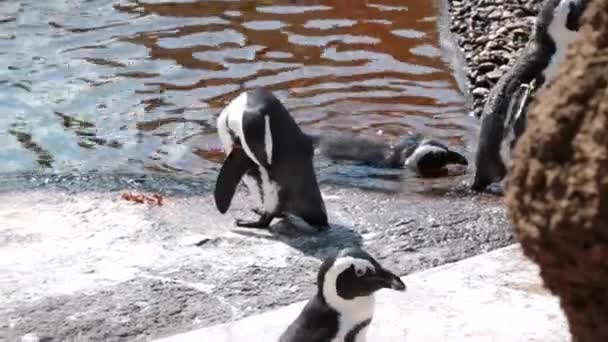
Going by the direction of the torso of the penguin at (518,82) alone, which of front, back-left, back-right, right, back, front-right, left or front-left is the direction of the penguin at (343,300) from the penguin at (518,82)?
right

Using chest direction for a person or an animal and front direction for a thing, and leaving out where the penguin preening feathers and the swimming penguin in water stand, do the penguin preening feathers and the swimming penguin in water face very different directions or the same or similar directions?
very different directions

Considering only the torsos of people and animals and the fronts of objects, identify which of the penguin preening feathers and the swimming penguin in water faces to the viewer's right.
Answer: the swimming penguin in water

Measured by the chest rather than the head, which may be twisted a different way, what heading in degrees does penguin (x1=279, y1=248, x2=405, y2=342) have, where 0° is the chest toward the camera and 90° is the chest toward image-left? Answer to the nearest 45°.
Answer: approximately 270°

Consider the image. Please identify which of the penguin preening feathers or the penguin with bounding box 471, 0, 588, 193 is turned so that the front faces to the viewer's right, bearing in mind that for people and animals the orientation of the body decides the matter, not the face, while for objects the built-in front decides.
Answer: the penguin

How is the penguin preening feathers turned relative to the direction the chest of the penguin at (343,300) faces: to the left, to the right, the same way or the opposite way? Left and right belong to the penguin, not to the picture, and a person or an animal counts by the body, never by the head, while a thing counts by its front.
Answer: the opposite way

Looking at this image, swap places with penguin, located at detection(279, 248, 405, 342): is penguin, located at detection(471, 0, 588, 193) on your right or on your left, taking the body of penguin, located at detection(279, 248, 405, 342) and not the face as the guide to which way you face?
on your left

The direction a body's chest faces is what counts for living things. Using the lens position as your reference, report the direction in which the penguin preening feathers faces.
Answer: facing to the left of the viewer

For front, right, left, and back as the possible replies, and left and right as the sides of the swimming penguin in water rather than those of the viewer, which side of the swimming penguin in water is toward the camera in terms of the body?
right

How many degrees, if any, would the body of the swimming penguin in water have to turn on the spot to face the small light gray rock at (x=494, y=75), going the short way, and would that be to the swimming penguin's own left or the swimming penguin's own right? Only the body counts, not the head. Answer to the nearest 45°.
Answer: approximately 45° to the swimming penguin's own left

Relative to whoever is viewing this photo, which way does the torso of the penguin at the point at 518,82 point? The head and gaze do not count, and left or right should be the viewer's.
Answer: facing to the right of the viewer
